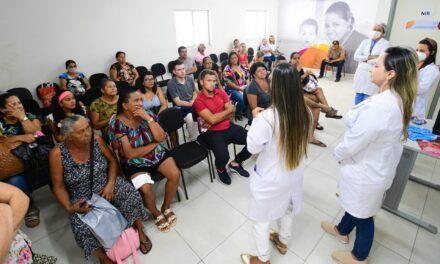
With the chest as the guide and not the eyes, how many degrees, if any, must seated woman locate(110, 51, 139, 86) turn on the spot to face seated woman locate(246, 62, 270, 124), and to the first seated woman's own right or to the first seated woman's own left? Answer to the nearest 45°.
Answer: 0° — they already face them

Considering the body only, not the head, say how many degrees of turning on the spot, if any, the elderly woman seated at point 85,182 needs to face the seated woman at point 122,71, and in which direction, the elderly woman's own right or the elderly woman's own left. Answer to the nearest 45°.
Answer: approximately 135° to the elderly woman's own left

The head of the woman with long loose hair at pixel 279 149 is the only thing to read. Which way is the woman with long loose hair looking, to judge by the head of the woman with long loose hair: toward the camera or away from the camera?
away from the camera

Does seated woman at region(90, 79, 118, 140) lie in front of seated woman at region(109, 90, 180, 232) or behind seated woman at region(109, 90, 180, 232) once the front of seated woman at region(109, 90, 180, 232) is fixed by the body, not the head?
behind

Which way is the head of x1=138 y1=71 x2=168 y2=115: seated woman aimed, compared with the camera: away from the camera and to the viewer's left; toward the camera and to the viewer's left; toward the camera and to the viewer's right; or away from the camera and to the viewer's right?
toward the camera and to the viewer's right

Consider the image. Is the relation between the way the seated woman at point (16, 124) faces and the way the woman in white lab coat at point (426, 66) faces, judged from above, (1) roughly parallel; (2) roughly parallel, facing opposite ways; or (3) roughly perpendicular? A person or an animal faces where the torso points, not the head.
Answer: roughly parallel, facing opposite ways

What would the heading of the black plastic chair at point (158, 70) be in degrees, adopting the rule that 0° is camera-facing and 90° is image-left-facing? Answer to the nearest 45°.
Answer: approximately 315°

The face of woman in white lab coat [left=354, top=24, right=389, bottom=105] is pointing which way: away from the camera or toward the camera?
toward the camera

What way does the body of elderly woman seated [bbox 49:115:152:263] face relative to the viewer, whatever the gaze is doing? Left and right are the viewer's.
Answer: facing the viewer and to the right of the viewer

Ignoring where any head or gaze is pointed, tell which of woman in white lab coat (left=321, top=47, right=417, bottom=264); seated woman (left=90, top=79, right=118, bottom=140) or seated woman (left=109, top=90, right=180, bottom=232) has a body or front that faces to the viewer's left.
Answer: the woman in white lab coat

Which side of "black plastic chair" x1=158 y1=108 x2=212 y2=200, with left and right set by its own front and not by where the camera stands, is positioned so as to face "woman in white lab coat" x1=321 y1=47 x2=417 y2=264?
front

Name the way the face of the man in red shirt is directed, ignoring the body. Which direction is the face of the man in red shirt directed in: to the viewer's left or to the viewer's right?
to the viewer's right

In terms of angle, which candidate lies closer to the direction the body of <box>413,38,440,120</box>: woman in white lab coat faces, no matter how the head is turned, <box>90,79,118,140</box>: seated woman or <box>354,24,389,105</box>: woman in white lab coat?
the seated woman

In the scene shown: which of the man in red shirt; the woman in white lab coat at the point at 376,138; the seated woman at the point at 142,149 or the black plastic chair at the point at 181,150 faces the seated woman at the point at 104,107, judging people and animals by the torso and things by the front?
the woman in white lab coat
